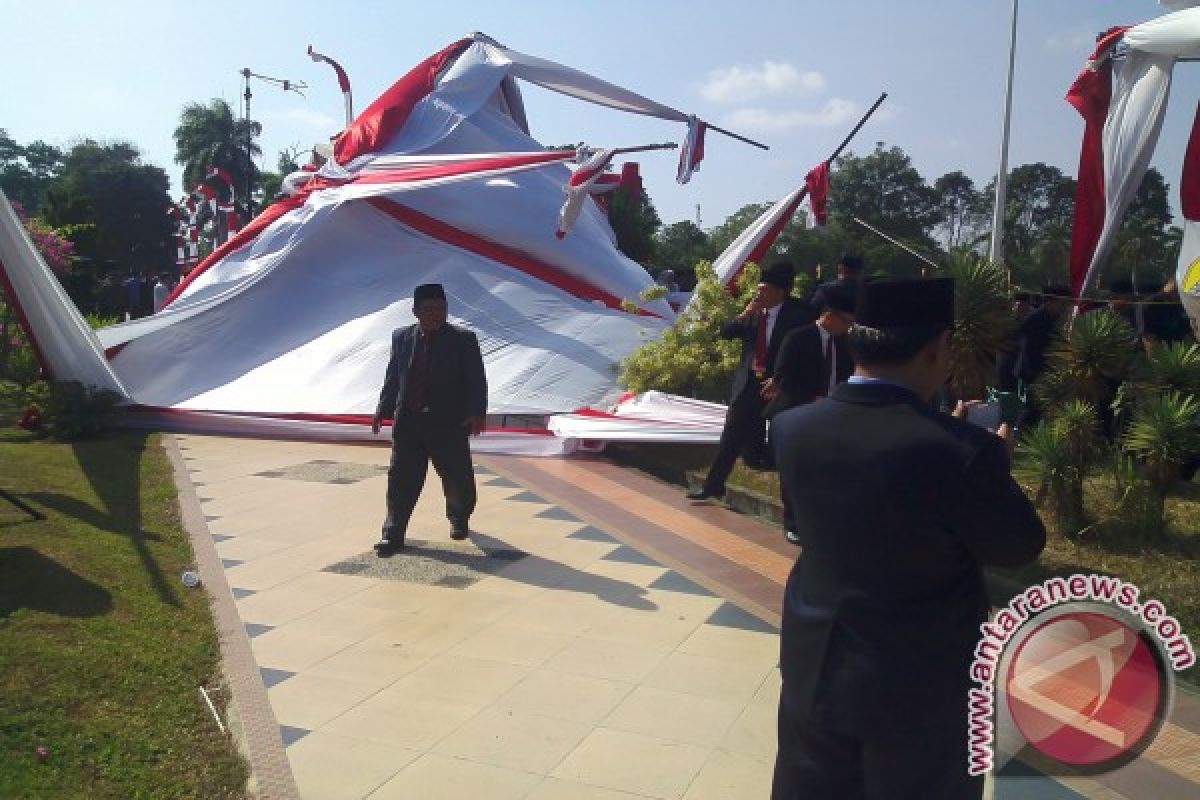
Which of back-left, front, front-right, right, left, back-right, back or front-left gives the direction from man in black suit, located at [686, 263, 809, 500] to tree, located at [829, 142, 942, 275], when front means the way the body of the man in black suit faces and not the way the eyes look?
back-right

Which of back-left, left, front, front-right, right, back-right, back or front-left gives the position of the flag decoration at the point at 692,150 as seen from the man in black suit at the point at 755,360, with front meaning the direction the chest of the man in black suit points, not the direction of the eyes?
back-right

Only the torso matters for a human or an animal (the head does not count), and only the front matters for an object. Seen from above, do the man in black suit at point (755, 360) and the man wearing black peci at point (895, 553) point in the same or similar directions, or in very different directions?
very different directions

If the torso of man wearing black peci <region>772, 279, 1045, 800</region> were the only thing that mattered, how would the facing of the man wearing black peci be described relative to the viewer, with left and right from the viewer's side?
facing away from the viewer and to the right of the viewer

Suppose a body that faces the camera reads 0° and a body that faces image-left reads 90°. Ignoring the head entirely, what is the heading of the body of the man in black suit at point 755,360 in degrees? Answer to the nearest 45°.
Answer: approximately 45°

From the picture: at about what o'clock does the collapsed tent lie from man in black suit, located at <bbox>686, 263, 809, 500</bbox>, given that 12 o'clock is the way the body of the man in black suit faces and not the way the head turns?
The collapsed tent is roughly at 3 o'clock from the man in black suit.
